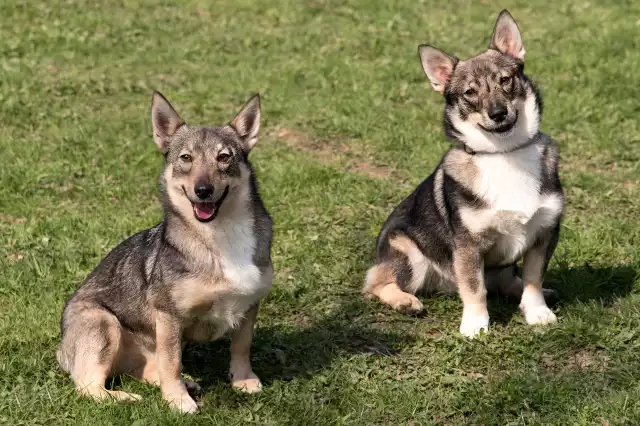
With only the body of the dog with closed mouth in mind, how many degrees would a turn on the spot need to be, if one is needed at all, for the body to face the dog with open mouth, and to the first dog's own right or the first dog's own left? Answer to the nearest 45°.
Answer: approximately 90° to the first dog's own right

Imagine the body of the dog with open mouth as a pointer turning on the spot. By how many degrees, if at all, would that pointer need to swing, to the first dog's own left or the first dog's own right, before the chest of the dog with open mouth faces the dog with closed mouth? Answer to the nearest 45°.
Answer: approximately 45° to the first dog's own left

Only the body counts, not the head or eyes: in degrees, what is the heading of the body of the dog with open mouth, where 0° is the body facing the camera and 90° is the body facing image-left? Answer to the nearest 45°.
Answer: approximately 315°

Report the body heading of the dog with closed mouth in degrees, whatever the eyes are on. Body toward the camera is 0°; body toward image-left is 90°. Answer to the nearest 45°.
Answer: approximately 315°

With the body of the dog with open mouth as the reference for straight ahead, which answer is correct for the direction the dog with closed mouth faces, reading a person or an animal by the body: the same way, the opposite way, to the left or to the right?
the same way

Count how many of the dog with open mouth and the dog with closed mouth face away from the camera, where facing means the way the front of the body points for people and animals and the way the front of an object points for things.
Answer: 0
